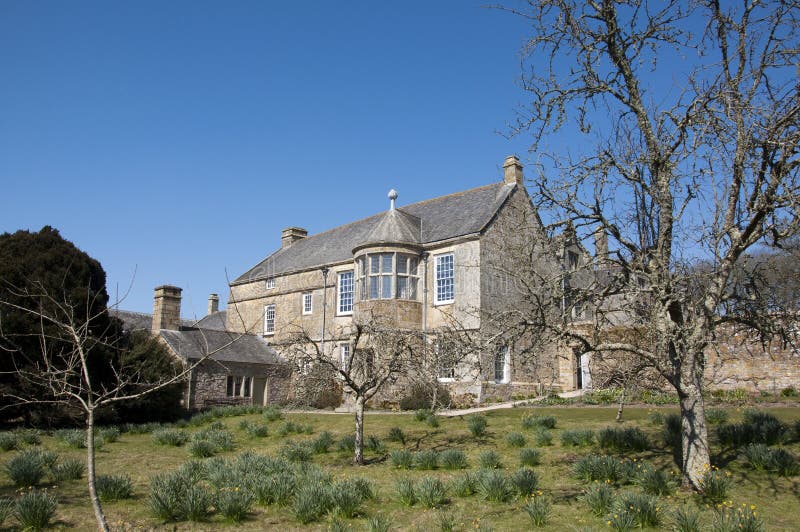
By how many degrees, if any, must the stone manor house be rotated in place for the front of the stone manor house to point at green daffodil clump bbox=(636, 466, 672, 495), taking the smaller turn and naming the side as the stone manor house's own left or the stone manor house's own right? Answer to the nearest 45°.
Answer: approximately 45° to the stone manor house's own left

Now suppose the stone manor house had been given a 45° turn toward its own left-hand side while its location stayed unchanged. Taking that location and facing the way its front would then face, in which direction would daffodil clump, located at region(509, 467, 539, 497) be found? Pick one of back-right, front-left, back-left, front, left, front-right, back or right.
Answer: front

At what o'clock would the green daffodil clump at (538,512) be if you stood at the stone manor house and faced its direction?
The green daffodil clump is roughly at 10 o'clock from the stone manor house.

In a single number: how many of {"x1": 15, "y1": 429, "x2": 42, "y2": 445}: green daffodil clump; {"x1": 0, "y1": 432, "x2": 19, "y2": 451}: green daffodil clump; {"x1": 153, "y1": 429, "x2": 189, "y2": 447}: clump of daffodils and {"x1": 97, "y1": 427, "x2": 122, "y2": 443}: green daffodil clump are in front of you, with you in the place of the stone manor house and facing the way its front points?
4

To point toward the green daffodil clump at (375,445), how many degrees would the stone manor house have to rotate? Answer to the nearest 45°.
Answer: approximately 45° to its left

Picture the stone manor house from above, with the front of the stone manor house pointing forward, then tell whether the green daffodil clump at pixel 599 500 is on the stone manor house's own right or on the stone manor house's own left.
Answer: on the stone manor house's own left

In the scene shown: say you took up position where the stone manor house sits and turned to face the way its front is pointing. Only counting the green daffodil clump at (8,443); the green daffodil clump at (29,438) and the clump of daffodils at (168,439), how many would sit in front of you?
3

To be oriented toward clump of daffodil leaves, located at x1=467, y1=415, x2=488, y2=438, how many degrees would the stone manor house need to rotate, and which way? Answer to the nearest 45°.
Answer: approximately 45° to its left

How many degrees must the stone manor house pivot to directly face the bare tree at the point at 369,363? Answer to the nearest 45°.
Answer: approximately 45° to its left

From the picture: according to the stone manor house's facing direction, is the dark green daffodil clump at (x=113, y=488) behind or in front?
in front

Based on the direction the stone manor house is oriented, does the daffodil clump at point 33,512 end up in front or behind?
in front

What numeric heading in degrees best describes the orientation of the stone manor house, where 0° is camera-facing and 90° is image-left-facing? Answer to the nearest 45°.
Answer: approximately 45°

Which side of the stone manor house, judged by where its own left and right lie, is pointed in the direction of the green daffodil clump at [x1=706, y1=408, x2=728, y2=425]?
left

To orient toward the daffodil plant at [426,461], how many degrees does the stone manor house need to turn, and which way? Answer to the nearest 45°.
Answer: approximately 45° to its left
